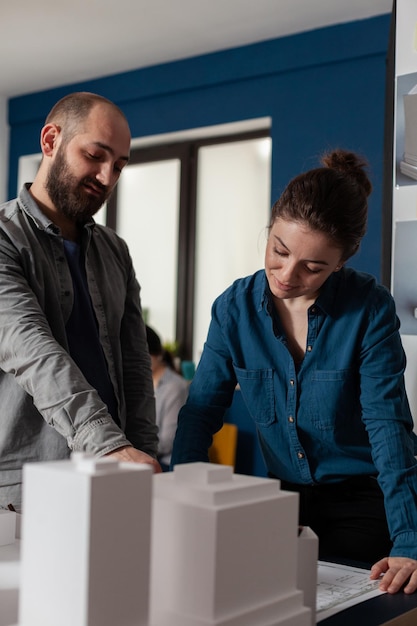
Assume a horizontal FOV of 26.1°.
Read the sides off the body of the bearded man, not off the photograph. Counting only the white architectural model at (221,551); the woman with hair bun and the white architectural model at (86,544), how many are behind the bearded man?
0

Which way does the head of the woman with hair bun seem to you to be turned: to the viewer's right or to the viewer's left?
to the viewer's left

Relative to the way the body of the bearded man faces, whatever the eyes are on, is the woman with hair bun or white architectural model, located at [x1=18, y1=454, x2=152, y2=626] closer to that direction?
the woman with hair bun

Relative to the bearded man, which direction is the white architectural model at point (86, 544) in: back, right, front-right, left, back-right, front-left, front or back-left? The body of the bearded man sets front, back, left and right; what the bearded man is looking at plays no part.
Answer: front-right

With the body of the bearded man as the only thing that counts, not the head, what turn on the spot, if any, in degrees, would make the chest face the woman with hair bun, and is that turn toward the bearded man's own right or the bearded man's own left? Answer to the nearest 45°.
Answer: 0° — they already face them

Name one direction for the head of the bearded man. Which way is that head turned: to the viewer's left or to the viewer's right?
to the viewer's right

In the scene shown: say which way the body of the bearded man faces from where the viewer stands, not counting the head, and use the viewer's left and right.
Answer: facing the viewer and to the right of the viewer

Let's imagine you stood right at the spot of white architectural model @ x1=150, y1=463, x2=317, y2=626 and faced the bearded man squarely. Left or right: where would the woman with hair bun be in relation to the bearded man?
right

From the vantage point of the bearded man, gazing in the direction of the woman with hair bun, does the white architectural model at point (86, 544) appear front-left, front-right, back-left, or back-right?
front-right
